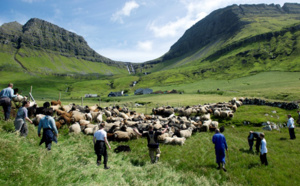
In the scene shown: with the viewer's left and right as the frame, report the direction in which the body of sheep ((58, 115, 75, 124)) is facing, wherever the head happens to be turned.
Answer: facing to the right of the viewer

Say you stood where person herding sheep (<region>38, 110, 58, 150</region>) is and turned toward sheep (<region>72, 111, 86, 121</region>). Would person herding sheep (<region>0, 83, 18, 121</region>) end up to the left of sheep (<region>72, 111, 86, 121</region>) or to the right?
left

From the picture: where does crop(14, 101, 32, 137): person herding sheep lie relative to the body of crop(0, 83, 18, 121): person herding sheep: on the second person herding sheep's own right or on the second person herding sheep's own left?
on the second person herding sheep's own right

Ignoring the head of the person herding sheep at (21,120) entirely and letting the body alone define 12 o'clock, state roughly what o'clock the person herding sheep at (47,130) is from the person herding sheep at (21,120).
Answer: the person herding sheep at (47,130) is roughly at 2 o'clock from the person herding sheep at (21,120).

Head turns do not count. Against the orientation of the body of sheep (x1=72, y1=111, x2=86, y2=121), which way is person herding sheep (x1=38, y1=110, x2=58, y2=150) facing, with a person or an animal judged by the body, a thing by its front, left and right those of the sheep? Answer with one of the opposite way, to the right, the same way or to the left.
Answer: to the left

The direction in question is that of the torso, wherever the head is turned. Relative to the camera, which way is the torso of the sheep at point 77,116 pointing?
to the viewer's right

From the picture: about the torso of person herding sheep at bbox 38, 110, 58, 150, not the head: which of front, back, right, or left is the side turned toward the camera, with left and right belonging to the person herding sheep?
back

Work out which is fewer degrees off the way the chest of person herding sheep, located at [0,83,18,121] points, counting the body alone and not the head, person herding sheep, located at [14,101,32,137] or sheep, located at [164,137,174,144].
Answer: the sheep

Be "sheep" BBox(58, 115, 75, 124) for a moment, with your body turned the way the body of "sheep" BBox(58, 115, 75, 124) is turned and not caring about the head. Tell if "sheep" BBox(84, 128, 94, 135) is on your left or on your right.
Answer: on your right
